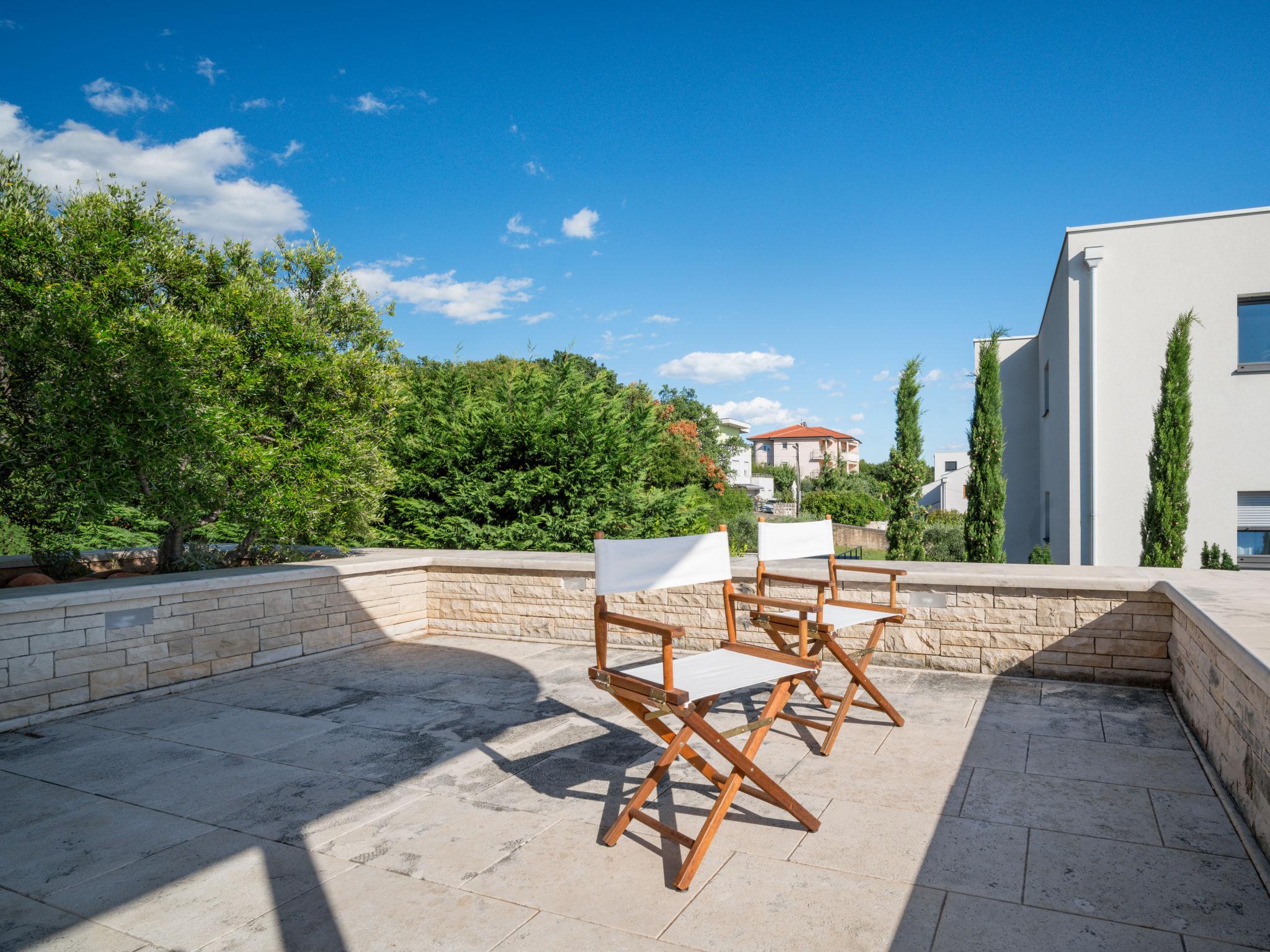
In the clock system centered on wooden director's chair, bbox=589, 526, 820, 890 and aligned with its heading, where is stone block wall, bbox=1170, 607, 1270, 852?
The stone block wall is roughly at 10 o'clock from the wooden director's chair.

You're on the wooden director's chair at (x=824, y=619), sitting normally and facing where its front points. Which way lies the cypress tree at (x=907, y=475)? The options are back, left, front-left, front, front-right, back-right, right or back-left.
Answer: back-left

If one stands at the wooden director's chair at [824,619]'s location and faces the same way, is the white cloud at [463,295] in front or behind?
behind

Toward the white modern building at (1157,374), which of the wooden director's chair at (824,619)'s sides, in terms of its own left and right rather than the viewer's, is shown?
left

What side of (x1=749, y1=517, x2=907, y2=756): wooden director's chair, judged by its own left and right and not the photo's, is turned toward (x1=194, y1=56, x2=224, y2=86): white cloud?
back

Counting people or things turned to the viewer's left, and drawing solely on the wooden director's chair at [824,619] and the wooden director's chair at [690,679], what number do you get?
0

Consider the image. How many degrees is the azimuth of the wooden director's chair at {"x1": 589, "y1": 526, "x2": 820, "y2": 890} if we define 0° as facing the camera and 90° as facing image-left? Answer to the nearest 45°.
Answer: approximately 315°

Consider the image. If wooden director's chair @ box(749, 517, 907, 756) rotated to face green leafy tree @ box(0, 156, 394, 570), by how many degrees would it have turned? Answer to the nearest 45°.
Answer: approximately 135° to its right

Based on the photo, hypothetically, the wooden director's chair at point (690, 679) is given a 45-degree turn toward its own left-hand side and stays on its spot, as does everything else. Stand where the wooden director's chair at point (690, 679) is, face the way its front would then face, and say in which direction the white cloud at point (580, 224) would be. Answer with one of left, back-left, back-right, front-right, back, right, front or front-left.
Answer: left

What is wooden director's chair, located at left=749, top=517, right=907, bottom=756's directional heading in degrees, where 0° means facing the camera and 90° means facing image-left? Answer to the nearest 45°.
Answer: approximately 315°
